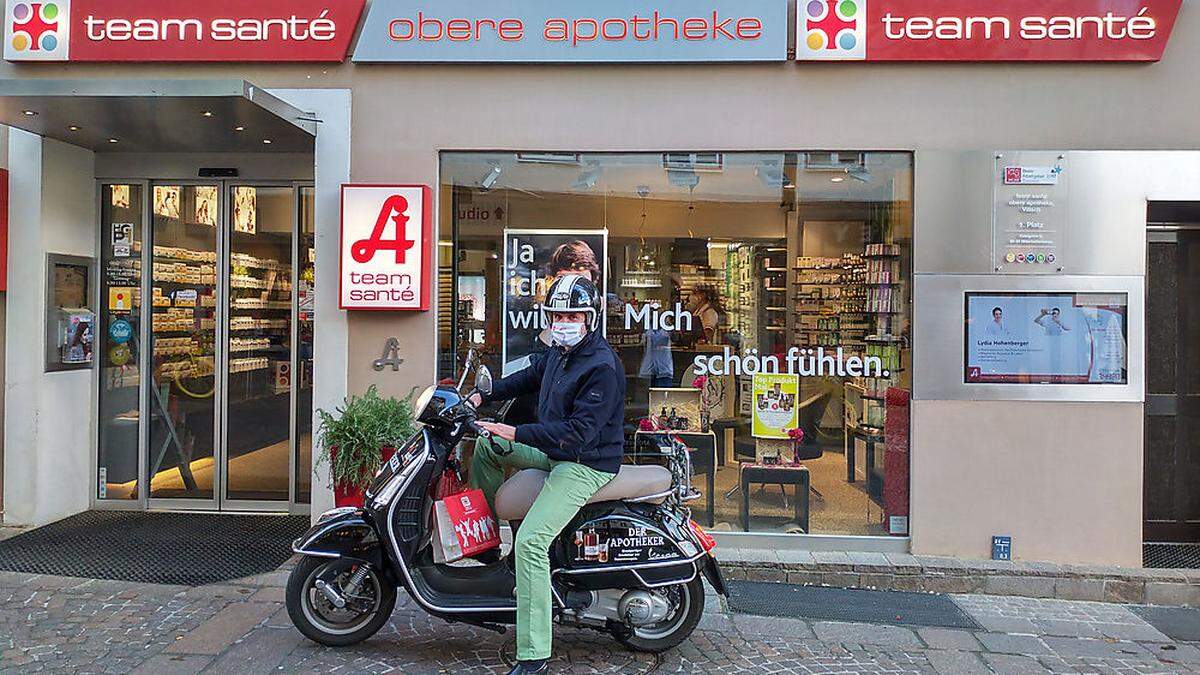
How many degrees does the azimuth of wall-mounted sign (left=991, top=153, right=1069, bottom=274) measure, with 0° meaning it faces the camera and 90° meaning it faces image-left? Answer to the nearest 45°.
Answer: approximately 0°

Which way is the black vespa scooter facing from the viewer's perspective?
to the viewer's left

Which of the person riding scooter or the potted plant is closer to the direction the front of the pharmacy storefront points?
the person riding scooter

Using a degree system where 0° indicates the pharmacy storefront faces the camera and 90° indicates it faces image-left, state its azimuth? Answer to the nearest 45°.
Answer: approximately 0°

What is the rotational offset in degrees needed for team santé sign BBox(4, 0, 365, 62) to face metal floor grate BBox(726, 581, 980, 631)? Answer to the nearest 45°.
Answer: approximately 45° to its left
